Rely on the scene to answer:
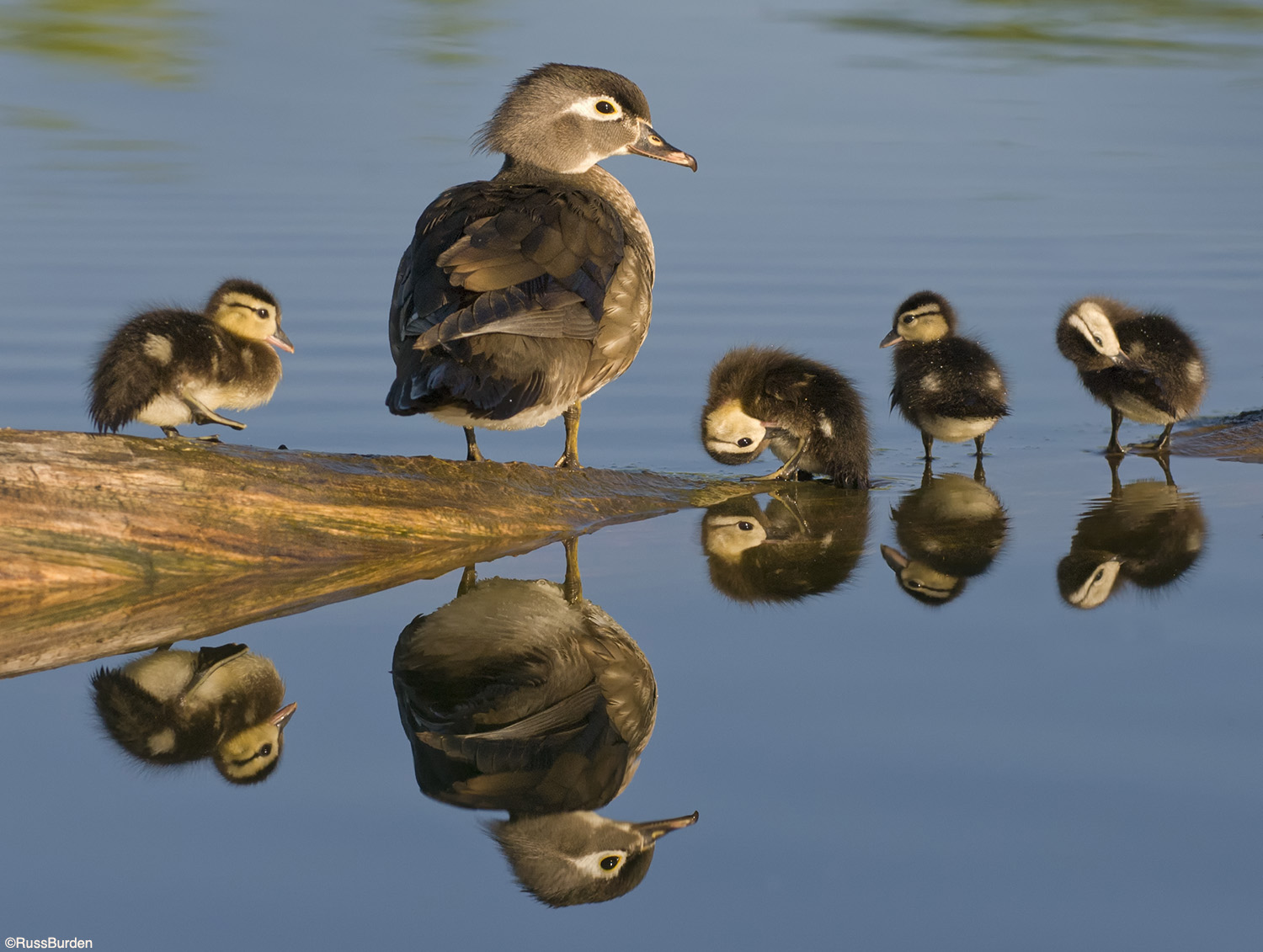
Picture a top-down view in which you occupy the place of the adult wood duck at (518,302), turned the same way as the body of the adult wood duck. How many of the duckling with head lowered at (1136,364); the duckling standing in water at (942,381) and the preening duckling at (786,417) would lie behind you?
0

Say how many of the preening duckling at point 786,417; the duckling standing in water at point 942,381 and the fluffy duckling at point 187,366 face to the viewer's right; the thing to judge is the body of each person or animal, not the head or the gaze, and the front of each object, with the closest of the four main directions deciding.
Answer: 1

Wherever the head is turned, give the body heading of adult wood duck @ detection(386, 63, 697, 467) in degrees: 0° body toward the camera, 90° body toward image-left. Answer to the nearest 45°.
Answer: approximately 225°

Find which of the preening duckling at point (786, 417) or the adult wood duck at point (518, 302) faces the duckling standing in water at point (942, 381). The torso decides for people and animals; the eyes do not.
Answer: the adult wood duck

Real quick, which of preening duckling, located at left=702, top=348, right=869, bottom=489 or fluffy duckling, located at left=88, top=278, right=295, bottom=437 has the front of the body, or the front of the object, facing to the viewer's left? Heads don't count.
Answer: the preening duckling

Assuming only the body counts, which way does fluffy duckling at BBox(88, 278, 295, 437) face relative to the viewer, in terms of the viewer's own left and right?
facing to the right of the viewer

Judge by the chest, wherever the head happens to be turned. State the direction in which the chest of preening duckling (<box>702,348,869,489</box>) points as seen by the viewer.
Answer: to the viewer's left

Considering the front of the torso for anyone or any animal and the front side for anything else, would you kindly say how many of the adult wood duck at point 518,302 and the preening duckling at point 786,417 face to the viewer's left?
1

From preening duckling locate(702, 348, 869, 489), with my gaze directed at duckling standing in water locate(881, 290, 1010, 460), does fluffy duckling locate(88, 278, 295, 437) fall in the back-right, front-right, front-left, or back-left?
back-left

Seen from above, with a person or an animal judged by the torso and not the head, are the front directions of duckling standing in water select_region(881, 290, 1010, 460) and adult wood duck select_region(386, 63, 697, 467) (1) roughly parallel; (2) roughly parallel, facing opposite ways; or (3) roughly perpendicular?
roughly perpendicular

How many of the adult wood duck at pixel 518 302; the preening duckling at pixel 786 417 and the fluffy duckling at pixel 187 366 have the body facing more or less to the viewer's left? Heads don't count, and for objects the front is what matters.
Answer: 1

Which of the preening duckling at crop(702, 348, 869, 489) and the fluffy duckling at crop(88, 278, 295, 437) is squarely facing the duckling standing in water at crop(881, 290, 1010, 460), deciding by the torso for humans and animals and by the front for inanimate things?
the fluffy duckling

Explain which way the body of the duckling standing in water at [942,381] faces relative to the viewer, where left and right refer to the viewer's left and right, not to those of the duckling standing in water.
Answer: facing away from the viewer and to the left of the viewer

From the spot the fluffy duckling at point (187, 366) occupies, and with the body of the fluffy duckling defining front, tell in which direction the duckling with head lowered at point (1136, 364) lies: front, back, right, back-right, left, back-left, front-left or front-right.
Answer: front

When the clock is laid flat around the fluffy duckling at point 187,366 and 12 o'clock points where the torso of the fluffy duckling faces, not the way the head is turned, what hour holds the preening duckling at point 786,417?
The preening duckling is roughly at 12 o'clock from the fluffy duckling.

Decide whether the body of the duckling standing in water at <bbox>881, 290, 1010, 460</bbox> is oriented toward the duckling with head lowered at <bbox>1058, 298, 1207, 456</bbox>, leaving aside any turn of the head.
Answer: no

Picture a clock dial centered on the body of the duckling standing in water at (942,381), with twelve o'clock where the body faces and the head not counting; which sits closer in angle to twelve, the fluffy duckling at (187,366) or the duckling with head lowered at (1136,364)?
the fluffy duckling
